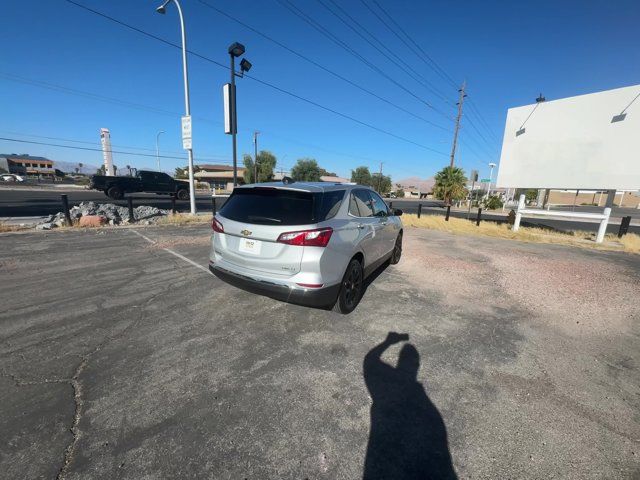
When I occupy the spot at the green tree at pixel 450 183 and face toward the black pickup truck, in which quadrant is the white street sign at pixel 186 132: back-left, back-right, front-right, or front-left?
front-left

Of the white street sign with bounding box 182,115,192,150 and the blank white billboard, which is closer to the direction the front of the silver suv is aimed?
the blank white billboard

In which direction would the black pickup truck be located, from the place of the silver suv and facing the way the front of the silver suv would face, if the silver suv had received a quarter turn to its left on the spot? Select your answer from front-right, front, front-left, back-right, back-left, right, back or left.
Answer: front

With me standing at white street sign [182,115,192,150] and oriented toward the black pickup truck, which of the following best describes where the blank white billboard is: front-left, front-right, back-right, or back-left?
back-right

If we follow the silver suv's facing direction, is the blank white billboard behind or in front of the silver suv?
in front

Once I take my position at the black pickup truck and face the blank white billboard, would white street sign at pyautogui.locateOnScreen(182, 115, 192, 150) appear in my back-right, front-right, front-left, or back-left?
front-right

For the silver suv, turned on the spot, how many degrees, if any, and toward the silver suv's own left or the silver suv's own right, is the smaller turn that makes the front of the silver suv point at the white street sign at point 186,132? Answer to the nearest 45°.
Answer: approximately 90° to the silver suv's own left

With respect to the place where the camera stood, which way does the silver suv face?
facing away from the viewer and to the right of the viewer

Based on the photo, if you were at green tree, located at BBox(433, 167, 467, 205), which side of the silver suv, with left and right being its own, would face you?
front
